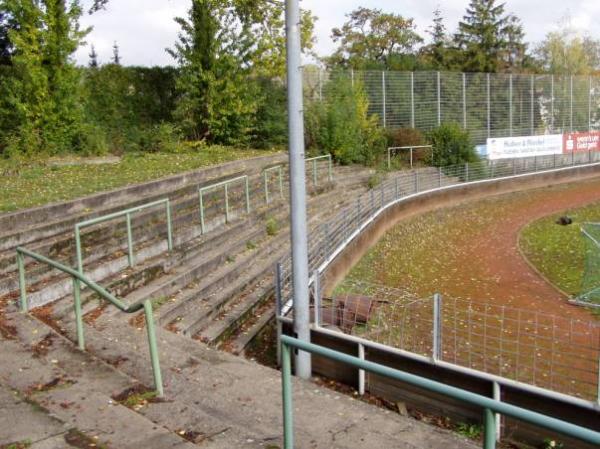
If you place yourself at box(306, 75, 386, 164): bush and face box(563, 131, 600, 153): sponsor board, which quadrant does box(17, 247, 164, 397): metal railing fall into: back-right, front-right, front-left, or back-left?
back-right

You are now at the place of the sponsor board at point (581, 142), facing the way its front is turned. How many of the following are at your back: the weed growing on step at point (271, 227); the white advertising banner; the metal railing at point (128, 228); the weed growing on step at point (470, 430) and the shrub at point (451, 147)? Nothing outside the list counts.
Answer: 0

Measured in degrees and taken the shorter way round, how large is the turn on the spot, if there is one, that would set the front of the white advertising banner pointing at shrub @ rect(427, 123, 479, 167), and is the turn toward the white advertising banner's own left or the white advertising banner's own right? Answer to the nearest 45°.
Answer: approximately 45° to the white advertising banner's own right

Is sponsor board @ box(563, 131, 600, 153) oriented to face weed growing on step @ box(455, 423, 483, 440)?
yes

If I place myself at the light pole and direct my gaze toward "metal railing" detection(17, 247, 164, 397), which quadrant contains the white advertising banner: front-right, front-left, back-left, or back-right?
back-right

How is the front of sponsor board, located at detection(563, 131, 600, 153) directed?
toward the camera

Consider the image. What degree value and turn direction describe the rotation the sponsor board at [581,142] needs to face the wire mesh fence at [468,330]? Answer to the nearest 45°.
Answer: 0° — it already faces it

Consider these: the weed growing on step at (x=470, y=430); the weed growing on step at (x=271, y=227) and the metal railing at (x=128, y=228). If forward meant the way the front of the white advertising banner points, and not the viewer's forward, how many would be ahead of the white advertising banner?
3

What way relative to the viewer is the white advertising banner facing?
toward the camera

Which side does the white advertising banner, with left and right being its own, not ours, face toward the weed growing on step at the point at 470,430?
front

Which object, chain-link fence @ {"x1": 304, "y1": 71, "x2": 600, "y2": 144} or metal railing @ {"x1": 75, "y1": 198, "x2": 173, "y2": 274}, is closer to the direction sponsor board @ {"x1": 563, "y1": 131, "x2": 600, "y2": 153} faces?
the metal railing

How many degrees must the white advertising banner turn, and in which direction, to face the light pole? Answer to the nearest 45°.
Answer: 0° — it already faces it

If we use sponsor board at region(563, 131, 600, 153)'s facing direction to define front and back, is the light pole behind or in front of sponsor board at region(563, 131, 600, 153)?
in front

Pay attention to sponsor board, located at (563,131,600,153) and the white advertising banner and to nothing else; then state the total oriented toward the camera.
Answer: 2

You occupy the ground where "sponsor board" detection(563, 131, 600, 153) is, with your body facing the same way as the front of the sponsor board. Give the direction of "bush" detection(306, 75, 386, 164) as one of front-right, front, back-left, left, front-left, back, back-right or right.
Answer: front-right

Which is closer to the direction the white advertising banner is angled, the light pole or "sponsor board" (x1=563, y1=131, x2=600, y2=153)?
the light pole

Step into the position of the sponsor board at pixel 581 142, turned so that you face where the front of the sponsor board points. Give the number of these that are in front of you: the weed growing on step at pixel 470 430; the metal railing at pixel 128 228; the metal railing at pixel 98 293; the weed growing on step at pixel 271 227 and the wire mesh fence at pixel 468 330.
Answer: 5

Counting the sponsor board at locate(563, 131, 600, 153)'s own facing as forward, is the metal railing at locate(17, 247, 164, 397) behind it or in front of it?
in front

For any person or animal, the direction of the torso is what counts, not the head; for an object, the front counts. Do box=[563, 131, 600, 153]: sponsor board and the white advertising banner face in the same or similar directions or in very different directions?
same or similar directions
